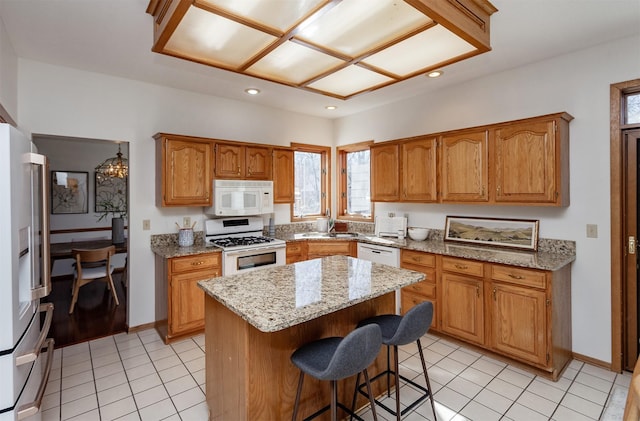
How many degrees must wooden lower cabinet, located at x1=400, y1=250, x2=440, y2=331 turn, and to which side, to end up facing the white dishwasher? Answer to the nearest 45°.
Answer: approximately 90° to its right

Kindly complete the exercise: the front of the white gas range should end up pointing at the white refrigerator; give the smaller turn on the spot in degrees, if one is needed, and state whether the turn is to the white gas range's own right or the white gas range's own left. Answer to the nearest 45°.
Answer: approximately 90° to the white gas range's own right

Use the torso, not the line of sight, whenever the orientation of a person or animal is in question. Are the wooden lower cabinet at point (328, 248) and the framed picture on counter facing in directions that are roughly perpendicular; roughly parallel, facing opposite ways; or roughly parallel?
roughly perpendicular

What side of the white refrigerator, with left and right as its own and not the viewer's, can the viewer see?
right

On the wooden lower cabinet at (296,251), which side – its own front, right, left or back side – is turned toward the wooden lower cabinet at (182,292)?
right

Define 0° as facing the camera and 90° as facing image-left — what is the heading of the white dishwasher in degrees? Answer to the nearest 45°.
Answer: approximately 45°

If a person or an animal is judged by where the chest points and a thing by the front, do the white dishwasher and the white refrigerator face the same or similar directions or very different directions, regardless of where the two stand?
very different directions

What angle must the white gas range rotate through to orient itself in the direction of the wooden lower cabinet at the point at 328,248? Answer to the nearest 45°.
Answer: approximately 45° to its left

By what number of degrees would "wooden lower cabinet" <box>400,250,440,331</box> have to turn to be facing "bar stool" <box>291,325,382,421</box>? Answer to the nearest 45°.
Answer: approximately 45° to its left

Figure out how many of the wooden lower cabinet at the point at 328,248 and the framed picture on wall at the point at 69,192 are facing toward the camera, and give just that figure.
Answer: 2

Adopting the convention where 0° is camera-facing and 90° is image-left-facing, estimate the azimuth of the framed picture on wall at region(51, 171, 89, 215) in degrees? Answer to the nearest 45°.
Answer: approximately 0°

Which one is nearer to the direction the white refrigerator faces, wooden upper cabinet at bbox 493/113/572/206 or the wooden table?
the wooden upper cabinet

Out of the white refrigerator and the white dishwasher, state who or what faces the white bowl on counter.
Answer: the white refrigerator

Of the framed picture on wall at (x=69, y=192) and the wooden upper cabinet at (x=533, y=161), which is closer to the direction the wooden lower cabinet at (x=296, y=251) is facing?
the wooden upper cabinet

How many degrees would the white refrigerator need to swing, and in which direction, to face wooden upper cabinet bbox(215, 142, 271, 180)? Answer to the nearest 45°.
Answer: approximately 45° to its left

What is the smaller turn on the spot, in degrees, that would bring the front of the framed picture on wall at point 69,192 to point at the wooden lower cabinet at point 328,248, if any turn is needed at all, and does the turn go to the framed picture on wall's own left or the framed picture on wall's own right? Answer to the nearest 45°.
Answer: approximately 45° to the framed picture on wall's own left
